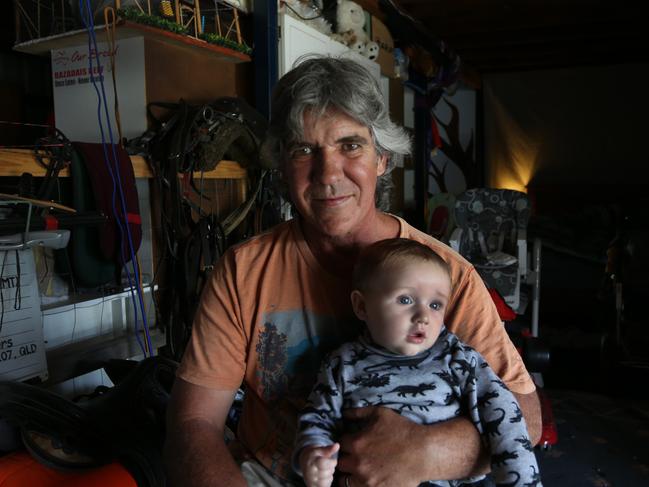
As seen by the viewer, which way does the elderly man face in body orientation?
toward the camera

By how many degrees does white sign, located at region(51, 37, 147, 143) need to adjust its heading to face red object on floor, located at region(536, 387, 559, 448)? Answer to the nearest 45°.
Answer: approximately 45° to its left

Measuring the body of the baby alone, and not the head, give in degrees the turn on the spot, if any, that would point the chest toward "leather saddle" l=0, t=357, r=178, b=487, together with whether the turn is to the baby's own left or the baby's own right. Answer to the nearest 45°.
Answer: approximately 90° to the baby's own right

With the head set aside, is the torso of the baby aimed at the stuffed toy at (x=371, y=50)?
no

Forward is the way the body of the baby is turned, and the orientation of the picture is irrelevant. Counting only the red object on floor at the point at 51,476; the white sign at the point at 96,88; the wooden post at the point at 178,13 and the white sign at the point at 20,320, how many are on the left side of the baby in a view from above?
0

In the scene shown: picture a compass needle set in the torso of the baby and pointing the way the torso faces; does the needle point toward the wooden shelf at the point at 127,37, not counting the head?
no

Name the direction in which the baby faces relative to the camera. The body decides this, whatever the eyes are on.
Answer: toward the camera

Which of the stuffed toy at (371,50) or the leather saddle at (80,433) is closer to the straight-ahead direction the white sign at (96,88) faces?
the leather saddle

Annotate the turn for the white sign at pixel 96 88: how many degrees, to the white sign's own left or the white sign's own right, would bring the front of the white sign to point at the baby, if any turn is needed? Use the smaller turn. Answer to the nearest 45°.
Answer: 0° — it already faces them

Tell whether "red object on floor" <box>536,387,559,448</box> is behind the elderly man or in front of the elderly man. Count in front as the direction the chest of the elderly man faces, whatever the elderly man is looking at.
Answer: behind

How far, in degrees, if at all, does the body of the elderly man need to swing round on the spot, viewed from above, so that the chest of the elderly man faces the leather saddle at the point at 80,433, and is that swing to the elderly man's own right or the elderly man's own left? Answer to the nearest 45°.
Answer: approximately 90° to the elderly man's own right

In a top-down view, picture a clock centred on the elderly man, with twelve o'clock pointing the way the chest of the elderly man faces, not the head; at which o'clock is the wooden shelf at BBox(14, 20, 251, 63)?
The wooden shelf is roughly at 5 o'clock from the elderly man.

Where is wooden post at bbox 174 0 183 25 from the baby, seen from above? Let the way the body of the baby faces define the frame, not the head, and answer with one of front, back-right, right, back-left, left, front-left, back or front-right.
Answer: back-right

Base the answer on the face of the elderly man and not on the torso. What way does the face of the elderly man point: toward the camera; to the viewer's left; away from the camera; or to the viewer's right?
toward the camera

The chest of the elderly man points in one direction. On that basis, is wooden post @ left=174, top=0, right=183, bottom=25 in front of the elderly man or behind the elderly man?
behind

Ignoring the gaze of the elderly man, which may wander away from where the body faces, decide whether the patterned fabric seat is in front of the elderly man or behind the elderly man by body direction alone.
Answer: behind

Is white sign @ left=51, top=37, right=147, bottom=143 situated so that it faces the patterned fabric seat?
no

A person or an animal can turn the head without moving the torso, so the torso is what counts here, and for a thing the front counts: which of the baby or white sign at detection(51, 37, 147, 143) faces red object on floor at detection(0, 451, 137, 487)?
the white sign

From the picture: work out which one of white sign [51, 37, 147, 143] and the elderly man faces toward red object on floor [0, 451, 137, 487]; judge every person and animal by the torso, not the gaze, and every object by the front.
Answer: the white sign
